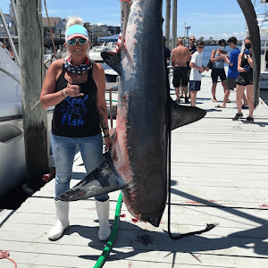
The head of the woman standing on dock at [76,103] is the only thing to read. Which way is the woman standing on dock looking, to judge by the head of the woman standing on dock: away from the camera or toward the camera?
toward the camera

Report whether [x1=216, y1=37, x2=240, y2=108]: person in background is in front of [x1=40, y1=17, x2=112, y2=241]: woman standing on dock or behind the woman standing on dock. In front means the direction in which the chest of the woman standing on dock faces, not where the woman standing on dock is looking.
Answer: behind

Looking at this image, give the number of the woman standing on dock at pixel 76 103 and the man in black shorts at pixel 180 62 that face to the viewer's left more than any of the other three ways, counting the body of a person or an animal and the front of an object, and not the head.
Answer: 0

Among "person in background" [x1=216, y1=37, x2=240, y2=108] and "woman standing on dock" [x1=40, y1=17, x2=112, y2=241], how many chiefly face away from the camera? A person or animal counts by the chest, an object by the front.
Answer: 0

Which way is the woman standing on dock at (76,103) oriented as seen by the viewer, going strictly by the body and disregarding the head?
toward the camera

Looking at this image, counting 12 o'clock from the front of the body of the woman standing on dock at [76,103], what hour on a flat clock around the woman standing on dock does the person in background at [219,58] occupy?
The person in background is roughly at 7 o'clock from the woman standing on dock.

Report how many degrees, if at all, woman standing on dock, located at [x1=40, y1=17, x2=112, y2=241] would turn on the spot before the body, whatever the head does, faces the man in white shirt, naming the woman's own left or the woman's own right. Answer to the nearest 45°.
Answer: approximately 135° to the woman's own left
